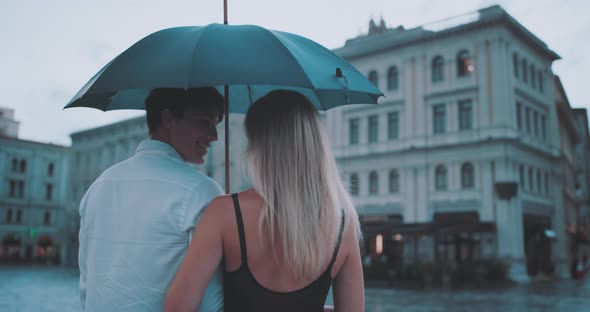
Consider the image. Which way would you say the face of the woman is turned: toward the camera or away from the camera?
away from the camera

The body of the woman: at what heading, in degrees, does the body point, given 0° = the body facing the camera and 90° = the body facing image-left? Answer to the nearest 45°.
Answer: approximately 180°
